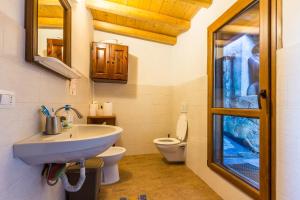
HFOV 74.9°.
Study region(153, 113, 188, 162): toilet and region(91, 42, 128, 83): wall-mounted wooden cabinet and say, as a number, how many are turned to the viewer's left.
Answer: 1

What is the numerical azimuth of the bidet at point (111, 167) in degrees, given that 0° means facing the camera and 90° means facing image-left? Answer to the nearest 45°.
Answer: approximately 270°

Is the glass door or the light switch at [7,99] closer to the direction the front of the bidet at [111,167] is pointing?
the glass door

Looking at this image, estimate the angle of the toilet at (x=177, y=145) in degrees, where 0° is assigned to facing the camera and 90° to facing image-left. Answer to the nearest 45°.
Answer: approximately 90°

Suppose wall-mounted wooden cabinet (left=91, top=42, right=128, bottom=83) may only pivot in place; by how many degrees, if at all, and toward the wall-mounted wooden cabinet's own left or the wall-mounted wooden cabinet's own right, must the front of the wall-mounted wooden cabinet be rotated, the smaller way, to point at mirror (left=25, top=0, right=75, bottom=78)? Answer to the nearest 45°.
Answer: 0° — it already faces it
